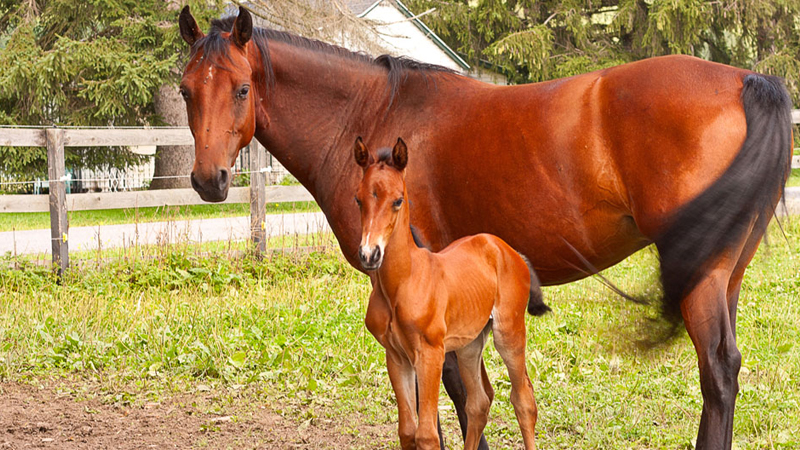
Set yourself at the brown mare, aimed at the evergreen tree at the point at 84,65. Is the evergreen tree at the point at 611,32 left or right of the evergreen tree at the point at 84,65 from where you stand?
right

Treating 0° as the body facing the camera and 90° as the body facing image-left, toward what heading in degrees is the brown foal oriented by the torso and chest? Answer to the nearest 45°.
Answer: approximately 45°

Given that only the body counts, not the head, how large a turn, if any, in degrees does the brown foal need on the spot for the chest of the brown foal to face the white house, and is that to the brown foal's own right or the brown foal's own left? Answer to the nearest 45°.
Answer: approximately 135° to the brown foal's own right

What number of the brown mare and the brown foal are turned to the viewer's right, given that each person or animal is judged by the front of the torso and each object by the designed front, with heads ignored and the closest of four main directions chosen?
0

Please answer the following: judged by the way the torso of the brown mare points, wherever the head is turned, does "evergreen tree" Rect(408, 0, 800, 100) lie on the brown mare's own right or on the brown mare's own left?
on the brown mare's own right

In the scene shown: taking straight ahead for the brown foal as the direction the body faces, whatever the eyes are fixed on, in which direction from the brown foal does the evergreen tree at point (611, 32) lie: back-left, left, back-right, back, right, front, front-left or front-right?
back-right

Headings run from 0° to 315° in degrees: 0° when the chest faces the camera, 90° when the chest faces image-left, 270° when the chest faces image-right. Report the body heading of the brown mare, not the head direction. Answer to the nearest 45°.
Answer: approximately 90°

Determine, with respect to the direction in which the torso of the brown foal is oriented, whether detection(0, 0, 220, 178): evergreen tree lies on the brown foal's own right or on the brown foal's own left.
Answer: on the brown foal's own right

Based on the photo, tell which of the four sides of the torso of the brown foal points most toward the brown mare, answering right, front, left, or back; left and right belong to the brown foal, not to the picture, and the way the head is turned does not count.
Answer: back
